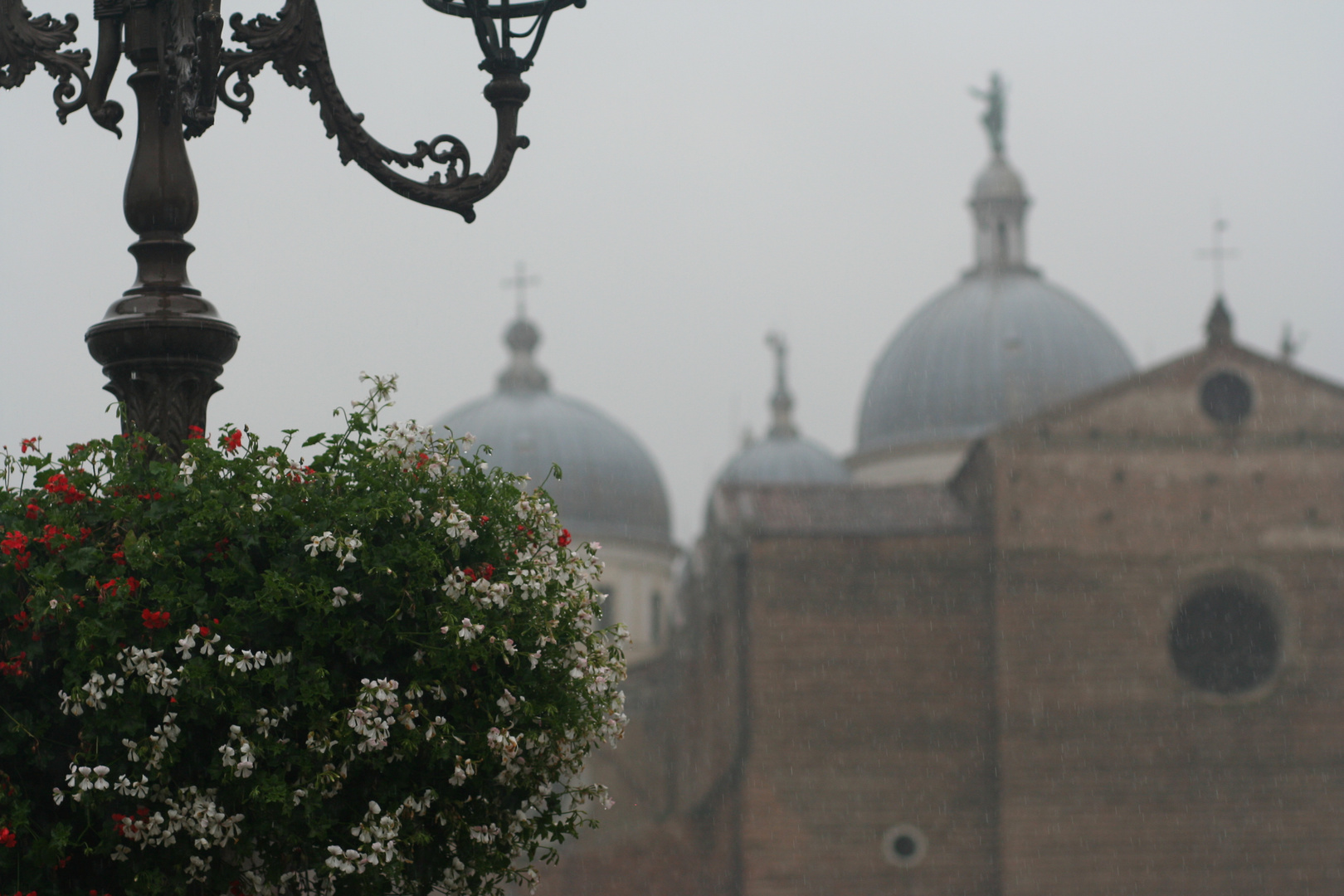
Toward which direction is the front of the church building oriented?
toward the camera

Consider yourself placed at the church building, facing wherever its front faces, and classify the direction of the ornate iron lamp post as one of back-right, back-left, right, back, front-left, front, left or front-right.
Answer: front

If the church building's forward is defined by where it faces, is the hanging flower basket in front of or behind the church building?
in front
